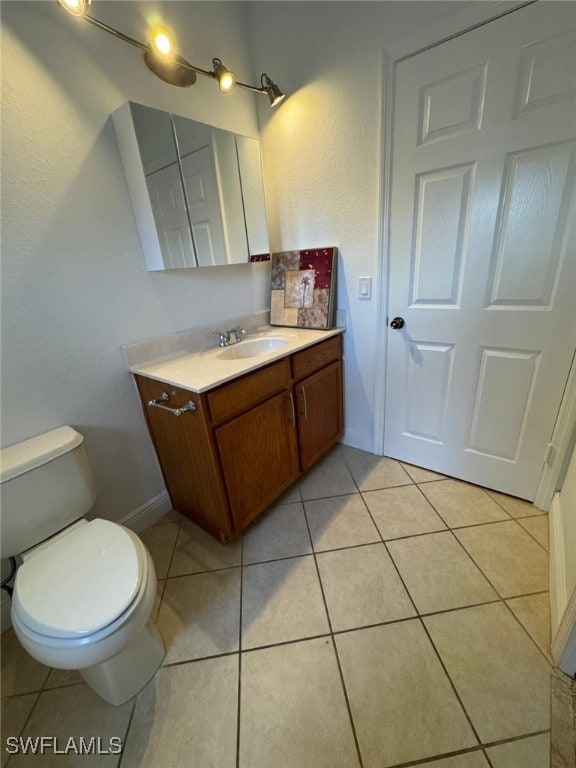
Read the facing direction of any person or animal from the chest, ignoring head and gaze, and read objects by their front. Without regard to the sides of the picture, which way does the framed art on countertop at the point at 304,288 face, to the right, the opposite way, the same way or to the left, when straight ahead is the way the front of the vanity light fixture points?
to the right

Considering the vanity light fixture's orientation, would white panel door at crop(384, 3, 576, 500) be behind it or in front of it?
in front

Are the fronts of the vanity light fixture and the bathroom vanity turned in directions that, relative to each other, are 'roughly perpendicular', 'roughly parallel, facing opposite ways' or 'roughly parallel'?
roughly parallel

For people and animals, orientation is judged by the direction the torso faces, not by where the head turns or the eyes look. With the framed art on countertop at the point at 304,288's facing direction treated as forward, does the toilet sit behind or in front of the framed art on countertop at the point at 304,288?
in front

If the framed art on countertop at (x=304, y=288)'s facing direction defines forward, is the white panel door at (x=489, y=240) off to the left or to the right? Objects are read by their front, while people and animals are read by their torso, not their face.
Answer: on its left

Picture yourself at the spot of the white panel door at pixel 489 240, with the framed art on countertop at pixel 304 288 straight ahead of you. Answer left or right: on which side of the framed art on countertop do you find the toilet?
left

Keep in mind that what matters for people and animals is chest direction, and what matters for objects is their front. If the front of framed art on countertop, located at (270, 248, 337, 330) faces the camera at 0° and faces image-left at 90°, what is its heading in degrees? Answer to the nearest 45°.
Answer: approximately 45°

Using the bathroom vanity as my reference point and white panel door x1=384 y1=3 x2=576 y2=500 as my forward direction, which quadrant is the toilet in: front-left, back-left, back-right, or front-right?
back-right

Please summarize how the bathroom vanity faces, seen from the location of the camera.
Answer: facing the viewer and to the right of the viewer

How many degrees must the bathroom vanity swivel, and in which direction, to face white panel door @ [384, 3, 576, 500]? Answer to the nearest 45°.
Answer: approximately 45° to its left

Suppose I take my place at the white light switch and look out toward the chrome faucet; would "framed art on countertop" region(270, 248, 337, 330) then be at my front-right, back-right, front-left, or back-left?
front-right
